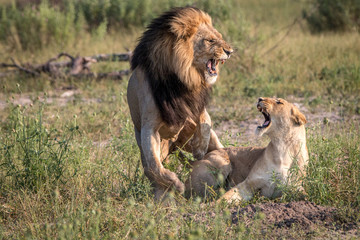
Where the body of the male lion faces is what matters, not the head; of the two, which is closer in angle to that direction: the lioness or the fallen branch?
the lioness

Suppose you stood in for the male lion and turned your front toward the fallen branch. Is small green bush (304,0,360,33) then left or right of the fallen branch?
right

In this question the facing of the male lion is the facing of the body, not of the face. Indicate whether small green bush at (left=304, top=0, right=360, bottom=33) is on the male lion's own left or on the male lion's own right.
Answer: on the male lion's own left

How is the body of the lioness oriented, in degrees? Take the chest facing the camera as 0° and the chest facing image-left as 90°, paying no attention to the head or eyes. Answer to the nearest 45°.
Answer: approximately 315°

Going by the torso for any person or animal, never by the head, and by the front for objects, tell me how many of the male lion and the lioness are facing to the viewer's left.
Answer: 0

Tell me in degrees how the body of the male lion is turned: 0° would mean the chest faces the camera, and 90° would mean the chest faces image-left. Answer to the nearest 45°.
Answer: approximately 315°

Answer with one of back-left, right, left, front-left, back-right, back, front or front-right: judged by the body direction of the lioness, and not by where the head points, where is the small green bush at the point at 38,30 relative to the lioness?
back

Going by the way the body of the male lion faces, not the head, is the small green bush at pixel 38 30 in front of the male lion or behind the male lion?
behind

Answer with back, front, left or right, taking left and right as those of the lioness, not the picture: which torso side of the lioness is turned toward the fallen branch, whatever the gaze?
back
